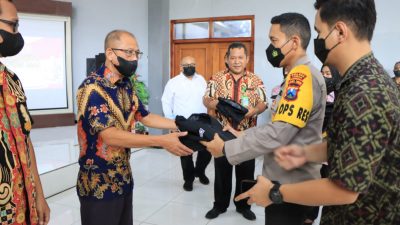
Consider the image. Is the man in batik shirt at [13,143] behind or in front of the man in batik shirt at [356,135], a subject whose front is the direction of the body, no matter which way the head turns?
in front

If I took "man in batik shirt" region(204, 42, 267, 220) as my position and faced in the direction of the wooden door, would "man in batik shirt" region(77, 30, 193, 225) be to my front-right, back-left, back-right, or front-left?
back-left

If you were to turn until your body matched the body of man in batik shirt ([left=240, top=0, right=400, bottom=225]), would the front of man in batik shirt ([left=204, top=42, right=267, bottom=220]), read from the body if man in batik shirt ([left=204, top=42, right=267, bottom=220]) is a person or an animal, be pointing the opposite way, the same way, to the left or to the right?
to the left

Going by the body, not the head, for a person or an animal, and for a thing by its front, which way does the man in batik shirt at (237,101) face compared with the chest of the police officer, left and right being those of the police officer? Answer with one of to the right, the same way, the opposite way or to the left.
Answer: to the left

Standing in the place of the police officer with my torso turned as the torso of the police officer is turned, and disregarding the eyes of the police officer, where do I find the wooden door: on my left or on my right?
on my right

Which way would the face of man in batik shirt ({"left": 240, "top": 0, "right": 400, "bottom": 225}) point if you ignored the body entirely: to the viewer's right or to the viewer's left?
to the viewer's left

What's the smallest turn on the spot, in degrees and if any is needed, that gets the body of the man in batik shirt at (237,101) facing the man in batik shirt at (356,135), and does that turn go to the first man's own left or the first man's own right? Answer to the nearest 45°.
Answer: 0° — they already face them

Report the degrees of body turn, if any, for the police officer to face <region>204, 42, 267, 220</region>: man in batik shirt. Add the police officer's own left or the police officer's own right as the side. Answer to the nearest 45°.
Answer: approximately 90° to the police officer's own right

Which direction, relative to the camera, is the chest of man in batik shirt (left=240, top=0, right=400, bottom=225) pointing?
to the viewer's left

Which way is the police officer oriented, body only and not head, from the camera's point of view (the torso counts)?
to the viewer's left

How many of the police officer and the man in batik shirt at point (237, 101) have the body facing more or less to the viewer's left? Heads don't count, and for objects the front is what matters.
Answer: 1
